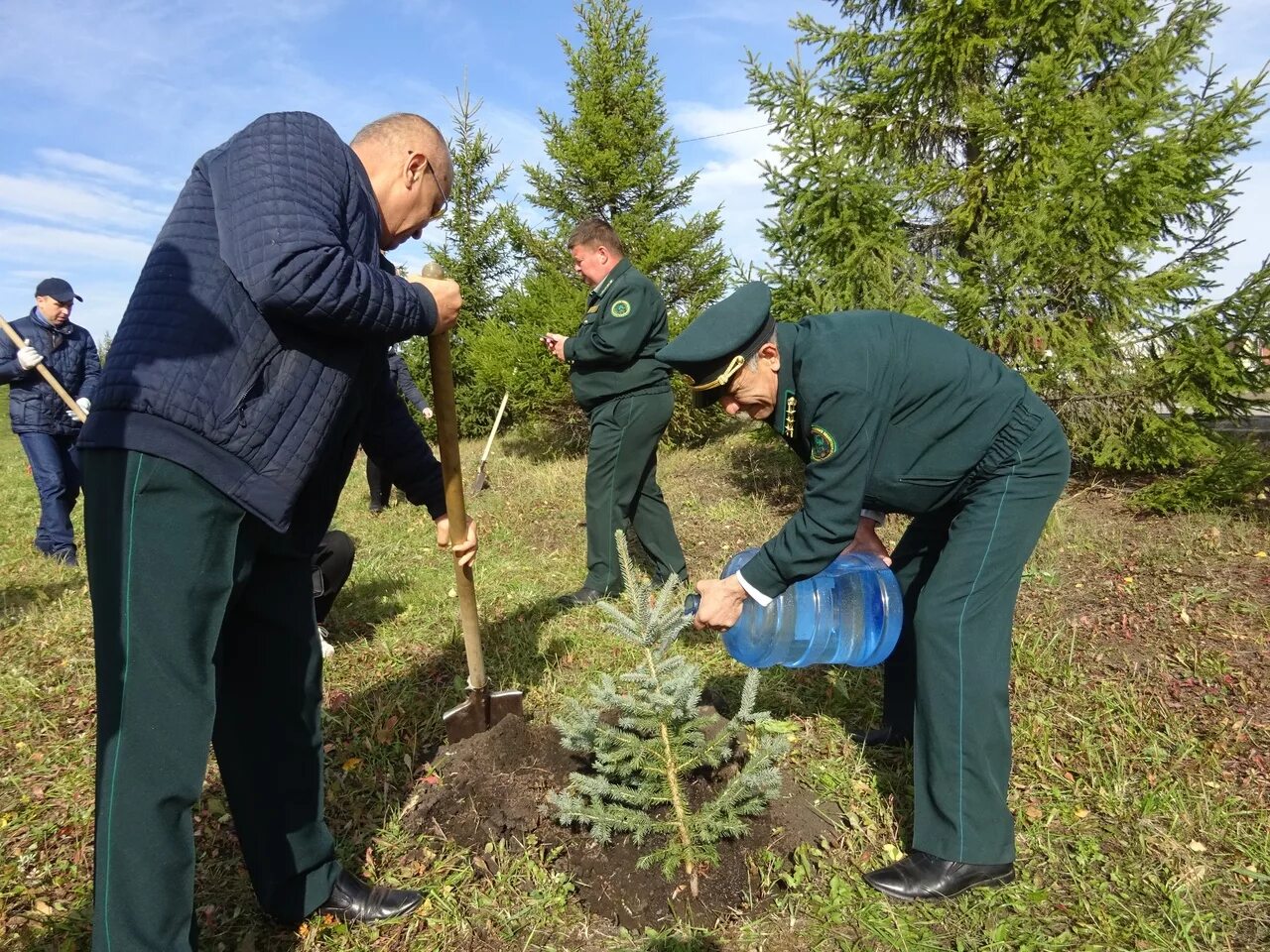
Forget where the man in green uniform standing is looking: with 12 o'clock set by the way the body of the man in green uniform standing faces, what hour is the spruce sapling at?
The spruce sapling is roughly at 9 o'clock from the man in green uniform standing.

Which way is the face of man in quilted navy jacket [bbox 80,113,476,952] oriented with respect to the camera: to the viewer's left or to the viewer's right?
to the viewer's right

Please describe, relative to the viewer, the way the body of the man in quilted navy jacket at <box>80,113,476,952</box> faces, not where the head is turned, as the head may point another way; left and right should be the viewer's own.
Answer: facing to the right of the viewer

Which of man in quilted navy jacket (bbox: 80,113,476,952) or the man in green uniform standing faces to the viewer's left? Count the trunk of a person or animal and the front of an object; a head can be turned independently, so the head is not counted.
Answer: the man in green uniform standing

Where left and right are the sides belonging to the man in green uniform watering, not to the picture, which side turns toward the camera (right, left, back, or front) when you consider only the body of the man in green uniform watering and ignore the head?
left

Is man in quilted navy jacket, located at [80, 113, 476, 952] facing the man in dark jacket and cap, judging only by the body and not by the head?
no

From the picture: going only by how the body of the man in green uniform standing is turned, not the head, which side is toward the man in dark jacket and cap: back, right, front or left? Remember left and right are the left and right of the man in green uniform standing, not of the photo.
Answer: front

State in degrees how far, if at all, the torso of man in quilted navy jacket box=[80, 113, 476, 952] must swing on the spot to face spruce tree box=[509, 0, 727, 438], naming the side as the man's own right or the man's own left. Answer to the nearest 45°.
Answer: approximately 45° to the man's own left

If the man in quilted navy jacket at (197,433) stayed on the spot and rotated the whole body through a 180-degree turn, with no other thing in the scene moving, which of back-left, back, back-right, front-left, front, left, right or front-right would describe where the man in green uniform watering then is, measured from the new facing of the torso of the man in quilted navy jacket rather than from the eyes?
back

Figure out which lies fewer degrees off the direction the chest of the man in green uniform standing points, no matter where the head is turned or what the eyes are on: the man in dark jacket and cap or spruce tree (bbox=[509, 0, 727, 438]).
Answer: the man in dark jacket and cap

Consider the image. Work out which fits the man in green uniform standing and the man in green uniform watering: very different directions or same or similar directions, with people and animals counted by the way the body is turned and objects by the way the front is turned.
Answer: same or similar directions

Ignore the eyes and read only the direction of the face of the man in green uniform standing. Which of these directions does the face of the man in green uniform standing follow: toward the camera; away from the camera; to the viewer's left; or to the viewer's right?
to the viewer's left

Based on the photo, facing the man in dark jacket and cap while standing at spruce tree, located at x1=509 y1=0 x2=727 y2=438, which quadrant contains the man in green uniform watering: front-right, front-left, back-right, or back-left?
front-left

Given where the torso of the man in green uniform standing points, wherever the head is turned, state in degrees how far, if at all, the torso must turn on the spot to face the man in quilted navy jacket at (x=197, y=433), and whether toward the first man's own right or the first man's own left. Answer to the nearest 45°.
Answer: approximately 90° to the first man's own left

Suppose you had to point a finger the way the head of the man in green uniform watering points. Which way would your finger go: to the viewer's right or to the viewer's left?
to the viewer's left

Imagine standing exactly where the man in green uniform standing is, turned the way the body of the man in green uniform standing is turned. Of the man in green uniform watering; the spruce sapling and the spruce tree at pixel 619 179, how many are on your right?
1

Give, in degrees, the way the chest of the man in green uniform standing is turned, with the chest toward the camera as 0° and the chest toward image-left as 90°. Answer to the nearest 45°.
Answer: approximately 90°
